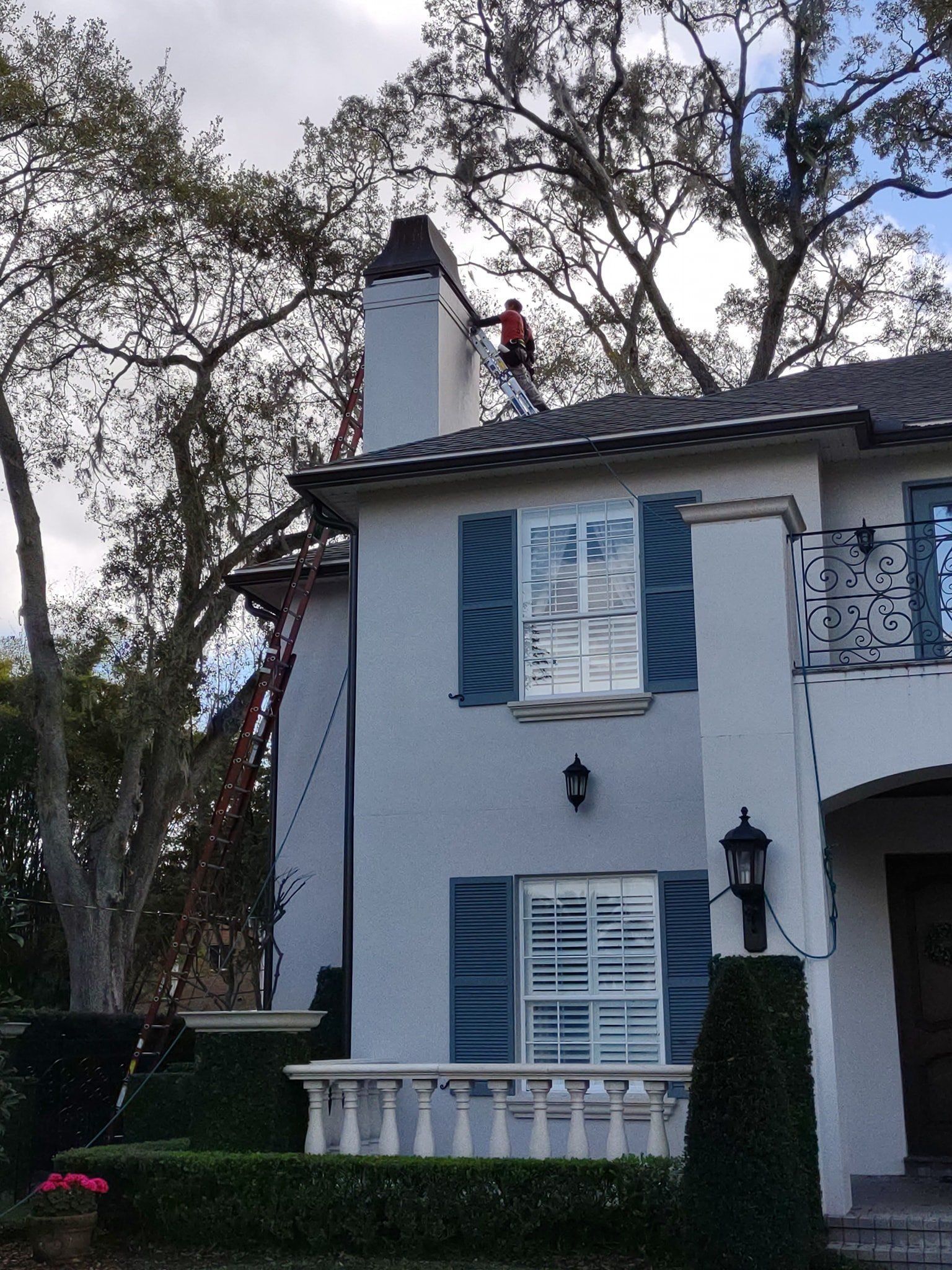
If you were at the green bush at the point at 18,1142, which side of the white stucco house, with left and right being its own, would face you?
right

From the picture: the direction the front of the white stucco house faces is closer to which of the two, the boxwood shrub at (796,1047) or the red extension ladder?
the boxwood shrub

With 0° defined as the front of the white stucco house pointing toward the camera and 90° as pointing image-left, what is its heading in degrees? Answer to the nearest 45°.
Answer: approximately 0°

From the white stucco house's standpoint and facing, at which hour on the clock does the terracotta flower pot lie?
The terracotta flower pot is roughly at 2 o'clock from the white stucco house.

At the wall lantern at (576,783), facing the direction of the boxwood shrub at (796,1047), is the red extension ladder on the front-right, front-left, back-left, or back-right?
back-right

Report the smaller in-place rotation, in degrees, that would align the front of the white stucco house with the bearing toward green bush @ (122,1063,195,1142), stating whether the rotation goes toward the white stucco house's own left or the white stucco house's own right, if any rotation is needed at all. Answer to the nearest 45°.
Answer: approximately 90° to the white stucco house's own right
